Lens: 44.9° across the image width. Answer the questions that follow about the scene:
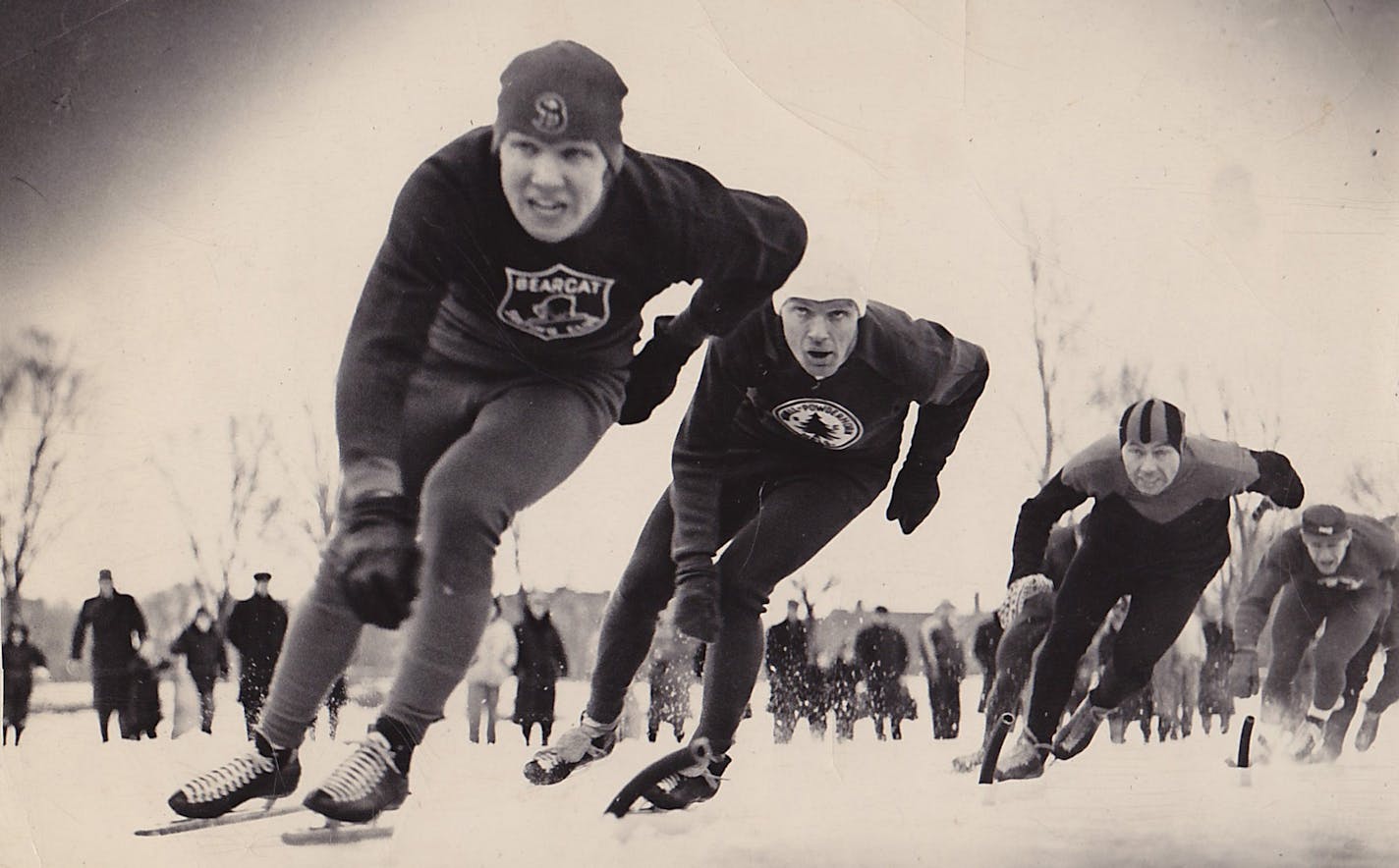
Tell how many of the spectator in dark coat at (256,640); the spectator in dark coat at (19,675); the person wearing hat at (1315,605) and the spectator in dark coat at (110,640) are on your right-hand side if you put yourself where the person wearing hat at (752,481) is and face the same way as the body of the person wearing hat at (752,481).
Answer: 3

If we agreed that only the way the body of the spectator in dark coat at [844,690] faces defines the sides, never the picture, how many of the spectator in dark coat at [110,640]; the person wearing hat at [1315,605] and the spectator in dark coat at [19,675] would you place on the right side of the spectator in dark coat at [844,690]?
2

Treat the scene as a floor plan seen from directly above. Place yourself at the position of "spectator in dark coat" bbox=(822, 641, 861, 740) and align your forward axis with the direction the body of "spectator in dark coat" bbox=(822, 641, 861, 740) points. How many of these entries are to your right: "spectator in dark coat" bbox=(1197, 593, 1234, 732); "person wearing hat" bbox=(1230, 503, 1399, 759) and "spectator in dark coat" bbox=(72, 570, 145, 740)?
1

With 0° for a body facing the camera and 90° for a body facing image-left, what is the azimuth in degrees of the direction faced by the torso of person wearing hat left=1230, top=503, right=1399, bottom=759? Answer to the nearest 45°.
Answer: approximately 0°

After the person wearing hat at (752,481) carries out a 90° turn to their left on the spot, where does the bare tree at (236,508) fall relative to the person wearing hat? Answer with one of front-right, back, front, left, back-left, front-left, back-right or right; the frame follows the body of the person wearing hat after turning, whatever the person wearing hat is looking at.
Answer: back

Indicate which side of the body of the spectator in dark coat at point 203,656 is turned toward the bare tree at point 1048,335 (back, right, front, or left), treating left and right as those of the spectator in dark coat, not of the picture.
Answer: left

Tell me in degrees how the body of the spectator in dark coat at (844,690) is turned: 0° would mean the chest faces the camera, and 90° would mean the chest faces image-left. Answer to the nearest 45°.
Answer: approximately 0°
